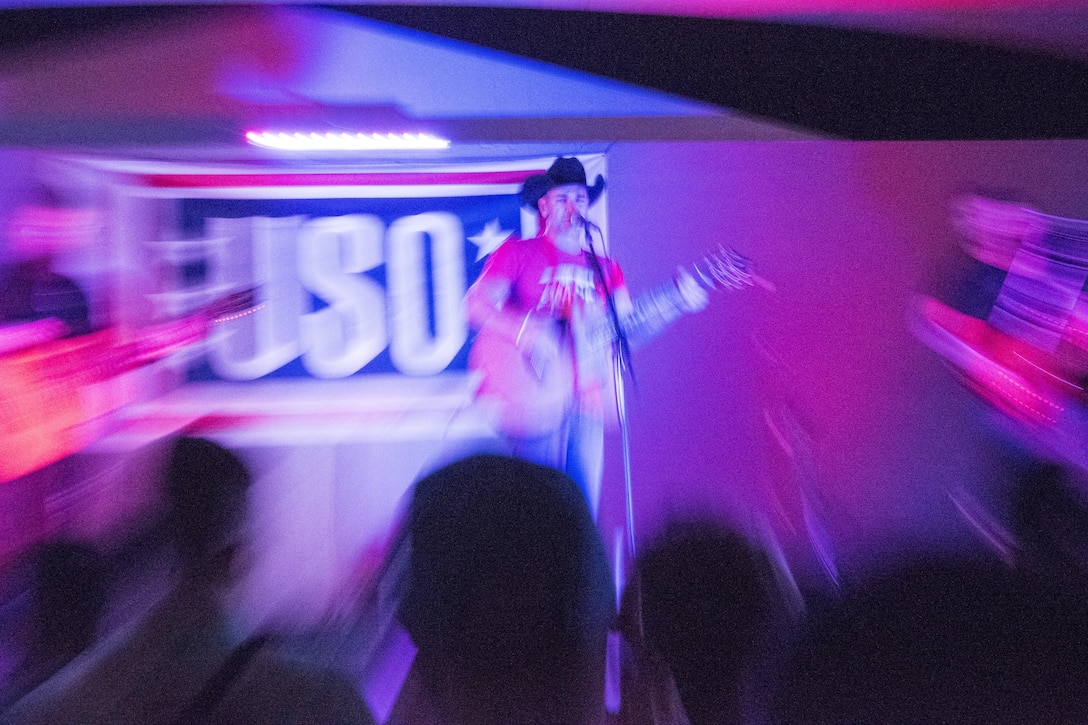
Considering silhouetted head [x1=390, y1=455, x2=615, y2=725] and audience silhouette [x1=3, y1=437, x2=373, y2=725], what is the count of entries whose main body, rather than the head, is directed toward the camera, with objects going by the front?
0

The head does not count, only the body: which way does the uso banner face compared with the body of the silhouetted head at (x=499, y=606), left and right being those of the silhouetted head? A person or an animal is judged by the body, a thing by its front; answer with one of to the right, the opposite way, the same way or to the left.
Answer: the opposite way

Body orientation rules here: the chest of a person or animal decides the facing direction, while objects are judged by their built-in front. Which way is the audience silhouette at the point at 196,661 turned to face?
away from the camera

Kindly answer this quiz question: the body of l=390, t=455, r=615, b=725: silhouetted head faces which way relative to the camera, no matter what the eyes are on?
away from the camera

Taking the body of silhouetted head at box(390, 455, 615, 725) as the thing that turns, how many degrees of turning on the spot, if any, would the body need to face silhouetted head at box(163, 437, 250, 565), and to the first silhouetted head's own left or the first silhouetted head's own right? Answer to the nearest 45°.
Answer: approximately 90° to the first silhouetted head's own left

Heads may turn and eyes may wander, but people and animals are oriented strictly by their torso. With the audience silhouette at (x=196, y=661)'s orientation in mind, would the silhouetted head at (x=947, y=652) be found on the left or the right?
on their right

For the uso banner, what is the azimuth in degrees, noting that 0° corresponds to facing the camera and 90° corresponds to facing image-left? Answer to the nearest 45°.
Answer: approximately 0°

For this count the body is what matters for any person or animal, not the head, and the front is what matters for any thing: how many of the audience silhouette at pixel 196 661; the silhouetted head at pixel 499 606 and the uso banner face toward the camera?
1

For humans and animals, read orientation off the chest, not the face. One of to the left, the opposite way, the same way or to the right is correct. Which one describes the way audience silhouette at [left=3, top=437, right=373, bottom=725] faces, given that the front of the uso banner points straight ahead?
the opposite way

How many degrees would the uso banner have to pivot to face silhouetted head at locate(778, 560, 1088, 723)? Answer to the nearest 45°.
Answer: approximately 45° to its left
